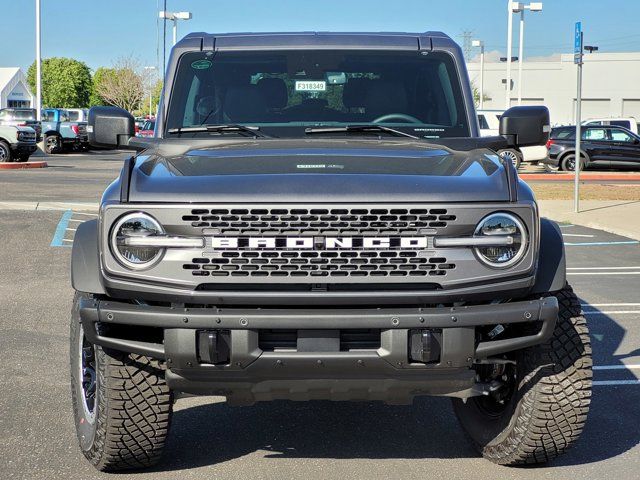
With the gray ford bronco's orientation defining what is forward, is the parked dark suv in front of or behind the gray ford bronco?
behind

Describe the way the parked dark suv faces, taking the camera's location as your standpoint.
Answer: facing to the right of the viewer

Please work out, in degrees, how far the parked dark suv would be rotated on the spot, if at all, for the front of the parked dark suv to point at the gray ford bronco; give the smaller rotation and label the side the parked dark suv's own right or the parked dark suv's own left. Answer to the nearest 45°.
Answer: approximately 90° to the parked dark suv's own right

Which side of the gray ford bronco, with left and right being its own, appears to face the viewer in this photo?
front

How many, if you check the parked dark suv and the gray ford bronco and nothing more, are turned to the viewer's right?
1

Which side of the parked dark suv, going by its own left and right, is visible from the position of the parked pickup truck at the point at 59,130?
back

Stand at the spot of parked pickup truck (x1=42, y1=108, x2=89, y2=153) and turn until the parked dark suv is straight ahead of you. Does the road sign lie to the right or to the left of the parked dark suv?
right

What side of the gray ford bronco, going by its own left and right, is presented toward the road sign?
back

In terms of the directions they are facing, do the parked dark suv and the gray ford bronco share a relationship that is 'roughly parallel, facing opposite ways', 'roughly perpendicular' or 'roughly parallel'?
roughly perpendicular
